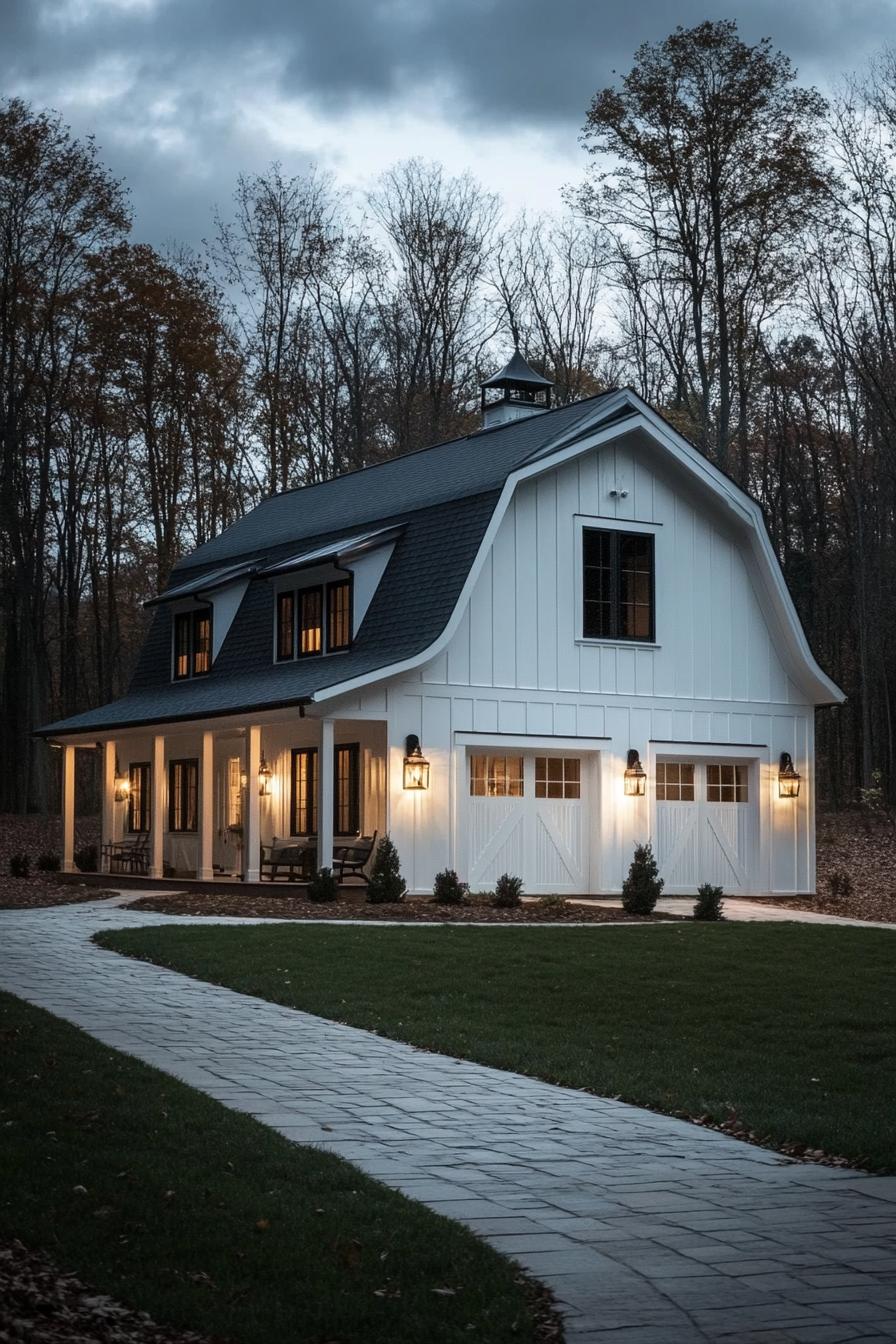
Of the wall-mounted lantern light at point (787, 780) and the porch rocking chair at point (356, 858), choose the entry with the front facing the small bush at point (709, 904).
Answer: the wall-mounted lantern light

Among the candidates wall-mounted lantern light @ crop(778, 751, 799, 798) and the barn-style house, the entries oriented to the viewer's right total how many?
0

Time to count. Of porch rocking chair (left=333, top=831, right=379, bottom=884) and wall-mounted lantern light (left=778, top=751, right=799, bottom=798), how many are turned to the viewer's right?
0

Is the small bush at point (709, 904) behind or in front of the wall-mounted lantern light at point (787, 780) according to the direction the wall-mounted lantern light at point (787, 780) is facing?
in front

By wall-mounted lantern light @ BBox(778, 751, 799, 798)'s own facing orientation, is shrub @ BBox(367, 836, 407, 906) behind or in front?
in front

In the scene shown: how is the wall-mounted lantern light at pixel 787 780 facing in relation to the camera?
toward the camera

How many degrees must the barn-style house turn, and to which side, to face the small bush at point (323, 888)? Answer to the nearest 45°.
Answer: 0° — it already faces it

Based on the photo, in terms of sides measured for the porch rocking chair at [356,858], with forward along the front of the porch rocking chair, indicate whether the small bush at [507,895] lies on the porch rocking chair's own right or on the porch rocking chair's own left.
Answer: on the porch rocking chair's own left

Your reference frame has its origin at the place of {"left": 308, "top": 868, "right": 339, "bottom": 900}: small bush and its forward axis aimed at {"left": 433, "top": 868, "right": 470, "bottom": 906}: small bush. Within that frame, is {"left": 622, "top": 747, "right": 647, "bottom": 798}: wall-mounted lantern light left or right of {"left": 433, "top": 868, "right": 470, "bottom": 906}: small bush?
left

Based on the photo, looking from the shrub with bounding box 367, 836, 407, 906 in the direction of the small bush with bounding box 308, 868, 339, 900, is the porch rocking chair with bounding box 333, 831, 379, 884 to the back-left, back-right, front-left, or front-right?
front-right

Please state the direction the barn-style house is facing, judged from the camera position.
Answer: facing the viewer and to the left of the viewer
